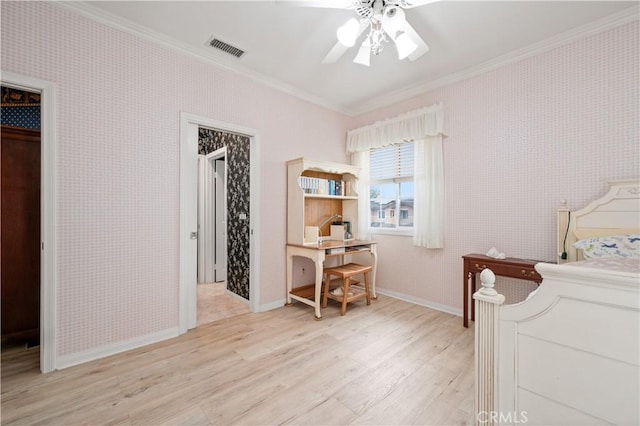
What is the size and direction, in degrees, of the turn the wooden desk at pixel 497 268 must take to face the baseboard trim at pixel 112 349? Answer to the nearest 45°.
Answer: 0° — it already faces it

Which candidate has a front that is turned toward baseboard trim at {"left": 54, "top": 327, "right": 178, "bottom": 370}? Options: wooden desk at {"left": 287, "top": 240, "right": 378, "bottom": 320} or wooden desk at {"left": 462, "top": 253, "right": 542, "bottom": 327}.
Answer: wooden desk at {"left": 462, "top": 253, "right": 542, "bottom": 327}

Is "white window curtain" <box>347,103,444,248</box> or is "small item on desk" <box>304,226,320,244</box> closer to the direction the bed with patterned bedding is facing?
the small item on desk

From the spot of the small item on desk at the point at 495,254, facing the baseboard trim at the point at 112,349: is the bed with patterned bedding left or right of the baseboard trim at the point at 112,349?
left

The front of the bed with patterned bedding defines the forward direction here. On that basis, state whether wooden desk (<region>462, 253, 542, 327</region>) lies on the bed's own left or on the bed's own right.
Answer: on the bed's own right

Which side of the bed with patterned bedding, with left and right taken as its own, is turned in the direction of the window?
right

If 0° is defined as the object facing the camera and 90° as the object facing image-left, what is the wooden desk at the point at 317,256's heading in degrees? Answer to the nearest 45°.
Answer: approximately 315°

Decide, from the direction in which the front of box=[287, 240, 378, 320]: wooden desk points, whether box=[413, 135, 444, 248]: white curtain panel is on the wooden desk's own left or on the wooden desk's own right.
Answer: on the wooden desk's own left

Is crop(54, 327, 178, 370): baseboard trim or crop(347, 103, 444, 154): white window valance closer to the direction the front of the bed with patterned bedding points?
the baseboard trim

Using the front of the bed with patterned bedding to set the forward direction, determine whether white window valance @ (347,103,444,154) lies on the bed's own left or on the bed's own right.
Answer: on the bed's own right

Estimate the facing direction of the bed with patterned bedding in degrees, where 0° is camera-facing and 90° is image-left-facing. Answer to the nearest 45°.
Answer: approximately 45°
